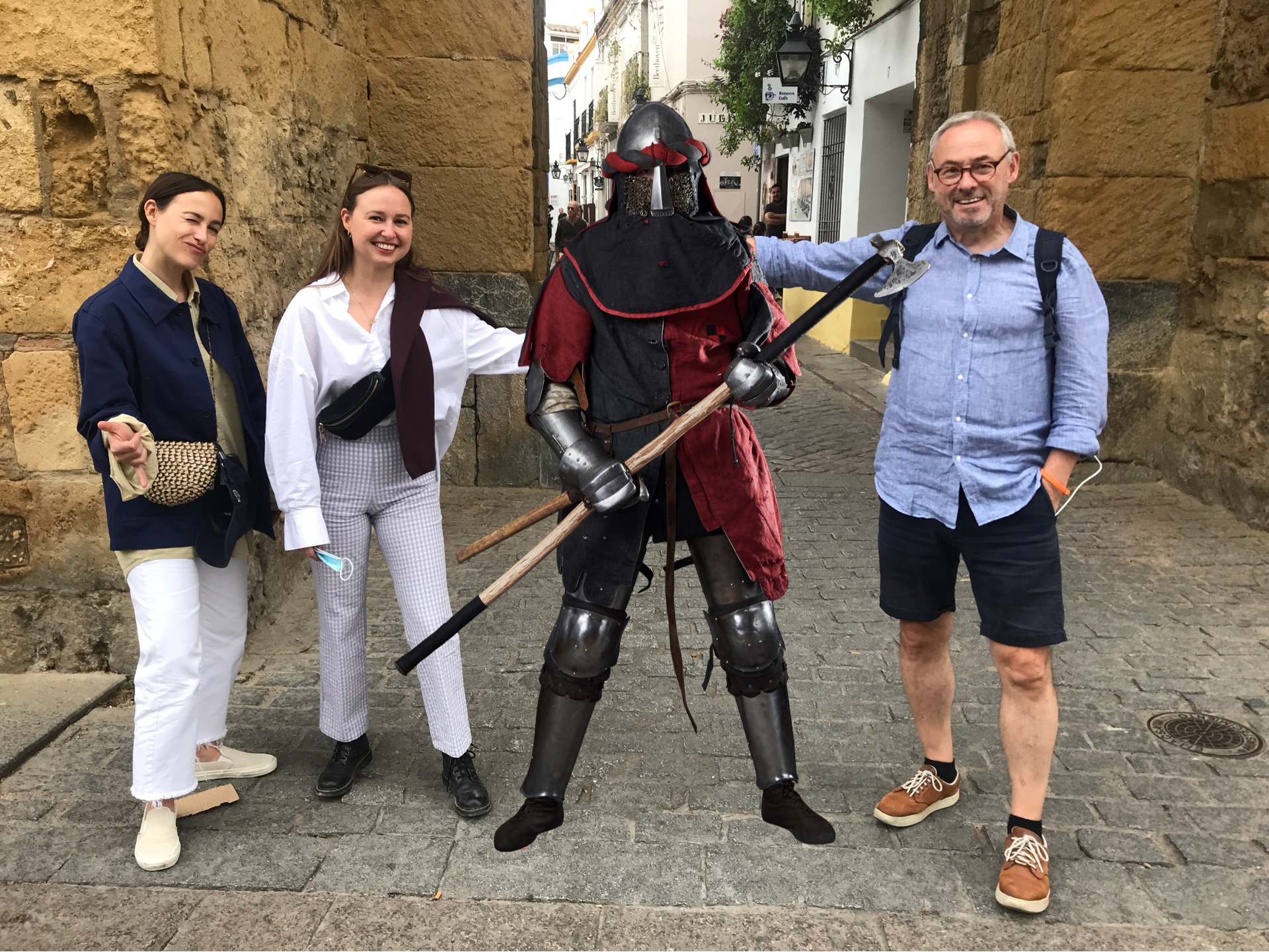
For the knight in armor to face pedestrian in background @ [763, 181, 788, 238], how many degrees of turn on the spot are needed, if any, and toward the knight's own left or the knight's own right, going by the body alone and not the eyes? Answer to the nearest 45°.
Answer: approximately 180°

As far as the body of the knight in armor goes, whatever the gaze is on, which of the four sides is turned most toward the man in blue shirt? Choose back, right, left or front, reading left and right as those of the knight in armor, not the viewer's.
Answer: left

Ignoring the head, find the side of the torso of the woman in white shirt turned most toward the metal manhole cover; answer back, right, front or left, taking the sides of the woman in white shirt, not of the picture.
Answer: left

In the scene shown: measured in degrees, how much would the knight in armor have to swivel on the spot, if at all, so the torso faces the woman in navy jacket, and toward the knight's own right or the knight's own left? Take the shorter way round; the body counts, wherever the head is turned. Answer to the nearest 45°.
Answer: approximately 90° to the knight's own right

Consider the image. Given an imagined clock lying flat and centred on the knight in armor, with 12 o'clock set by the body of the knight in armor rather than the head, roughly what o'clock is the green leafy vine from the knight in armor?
The green leafy vine is roughly at 6 o'clock from the knight in armor.

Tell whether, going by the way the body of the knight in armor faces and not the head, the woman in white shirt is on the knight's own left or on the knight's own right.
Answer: on the knight's own right

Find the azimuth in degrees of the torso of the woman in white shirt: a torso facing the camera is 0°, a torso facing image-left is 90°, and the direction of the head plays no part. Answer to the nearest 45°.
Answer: approximately 0°

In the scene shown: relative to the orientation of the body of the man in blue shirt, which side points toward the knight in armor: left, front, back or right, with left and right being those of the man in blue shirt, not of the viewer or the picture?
right

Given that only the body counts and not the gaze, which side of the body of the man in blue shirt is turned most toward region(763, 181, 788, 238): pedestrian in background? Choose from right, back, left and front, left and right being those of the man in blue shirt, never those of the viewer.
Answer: back

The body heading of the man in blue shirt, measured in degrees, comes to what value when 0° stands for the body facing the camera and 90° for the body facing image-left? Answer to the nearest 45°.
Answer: approximately 0°

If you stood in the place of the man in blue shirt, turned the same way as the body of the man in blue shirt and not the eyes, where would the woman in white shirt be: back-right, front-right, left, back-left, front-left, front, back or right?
right

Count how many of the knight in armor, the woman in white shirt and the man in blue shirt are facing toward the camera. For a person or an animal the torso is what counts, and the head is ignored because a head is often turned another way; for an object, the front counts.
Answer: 3

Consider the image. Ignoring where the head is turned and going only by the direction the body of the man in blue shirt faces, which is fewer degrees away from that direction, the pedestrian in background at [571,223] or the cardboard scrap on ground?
the cardboard scrap on ground

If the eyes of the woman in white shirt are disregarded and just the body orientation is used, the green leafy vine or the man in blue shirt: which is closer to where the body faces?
the man in blue shirt
